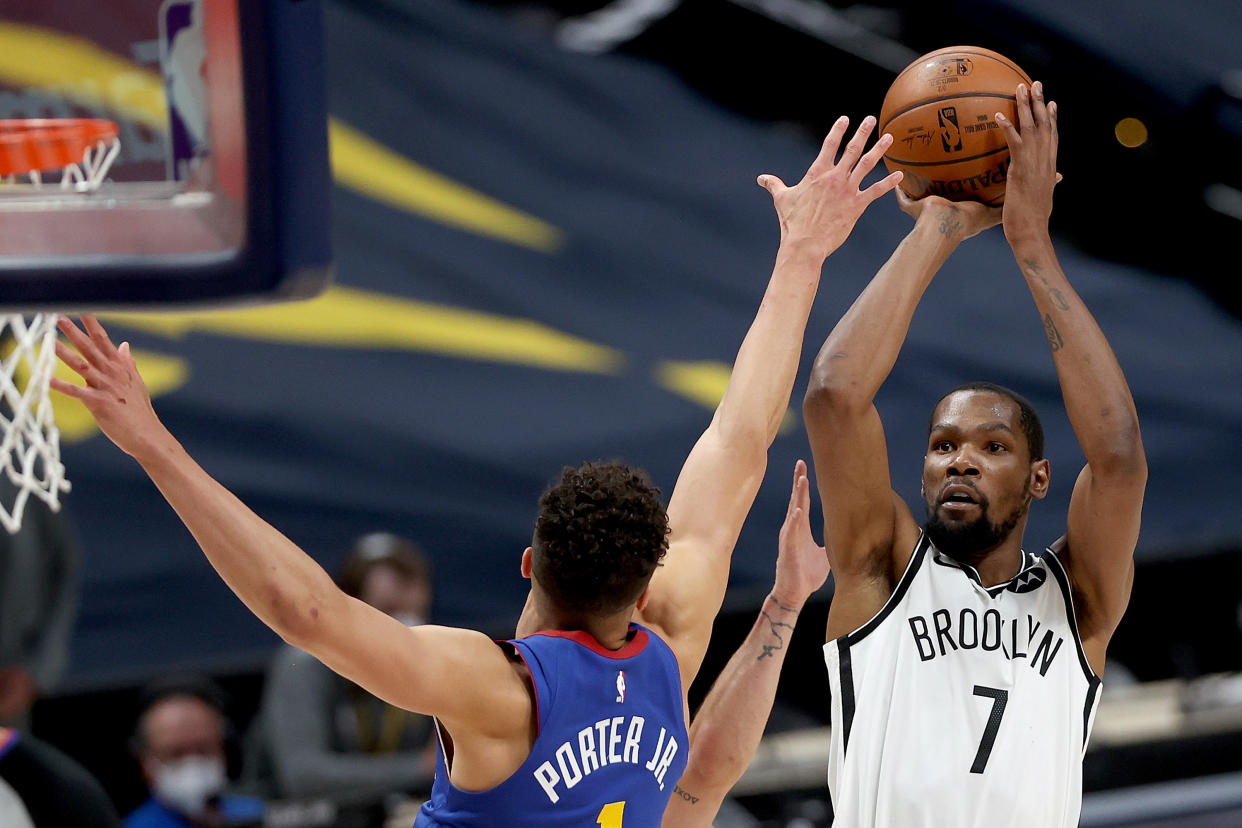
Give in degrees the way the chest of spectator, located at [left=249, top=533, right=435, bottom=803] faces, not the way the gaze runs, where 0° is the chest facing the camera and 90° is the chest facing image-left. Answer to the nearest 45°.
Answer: approximately 315°

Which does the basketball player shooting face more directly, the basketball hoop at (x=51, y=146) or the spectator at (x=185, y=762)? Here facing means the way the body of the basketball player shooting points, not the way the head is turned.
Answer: the basketball hoop

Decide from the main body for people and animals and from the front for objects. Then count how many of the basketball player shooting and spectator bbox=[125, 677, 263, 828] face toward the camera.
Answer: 2

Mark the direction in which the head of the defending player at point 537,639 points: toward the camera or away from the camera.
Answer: away from the camera

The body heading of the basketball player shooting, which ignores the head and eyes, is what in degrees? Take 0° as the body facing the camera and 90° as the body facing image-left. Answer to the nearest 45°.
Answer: approximately 0°

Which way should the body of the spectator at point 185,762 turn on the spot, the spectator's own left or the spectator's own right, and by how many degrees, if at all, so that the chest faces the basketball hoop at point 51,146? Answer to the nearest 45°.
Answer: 0° — they already face it

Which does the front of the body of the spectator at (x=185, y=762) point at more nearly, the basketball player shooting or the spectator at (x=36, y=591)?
the basketball player shooting

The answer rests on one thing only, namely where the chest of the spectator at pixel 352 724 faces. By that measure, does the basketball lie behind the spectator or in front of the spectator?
in front

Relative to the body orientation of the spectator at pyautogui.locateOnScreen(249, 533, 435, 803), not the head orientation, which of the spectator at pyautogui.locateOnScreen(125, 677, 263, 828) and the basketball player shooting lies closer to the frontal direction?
the basketball player shooting
